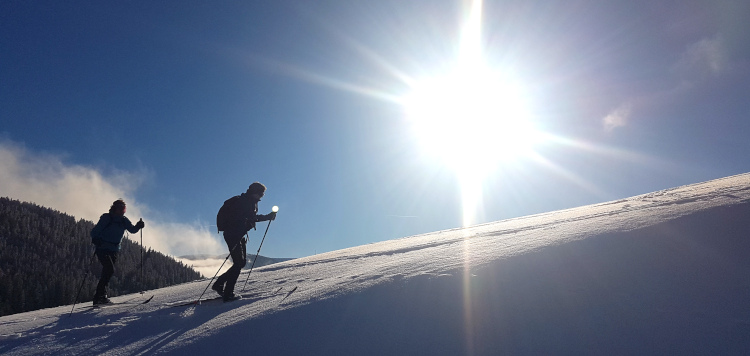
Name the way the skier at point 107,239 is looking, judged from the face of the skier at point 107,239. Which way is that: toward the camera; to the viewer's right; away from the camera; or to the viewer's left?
to the viewer's right

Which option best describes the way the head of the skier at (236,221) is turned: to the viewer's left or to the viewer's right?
to the viewer's right

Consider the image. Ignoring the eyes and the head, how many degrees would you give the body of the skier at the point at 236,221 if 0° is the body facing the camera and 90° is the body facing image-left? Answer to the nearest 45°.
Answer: approximately 270°

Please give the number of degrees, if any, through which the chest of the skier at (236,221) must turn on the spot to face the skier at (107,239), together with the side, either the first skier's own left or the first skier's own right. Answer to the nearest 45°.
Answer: approximately 135° to the first skier's own left
